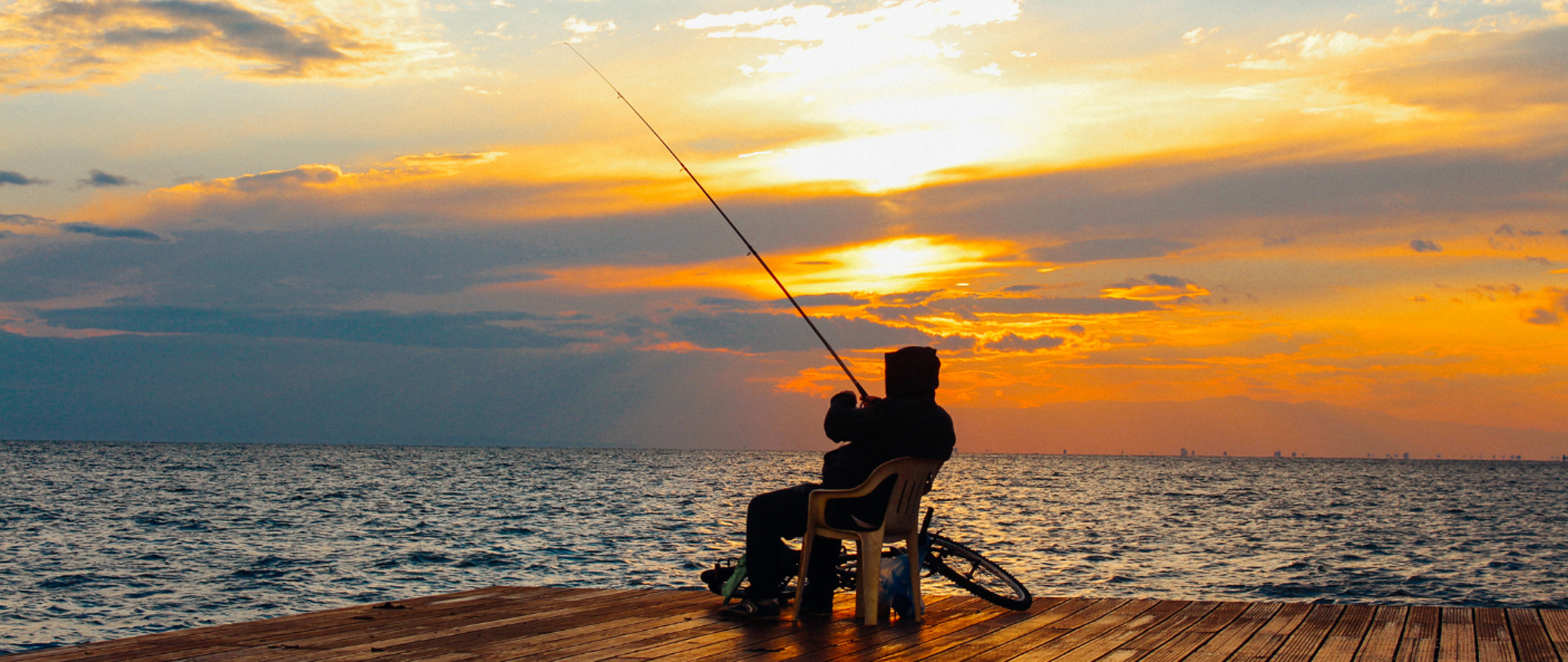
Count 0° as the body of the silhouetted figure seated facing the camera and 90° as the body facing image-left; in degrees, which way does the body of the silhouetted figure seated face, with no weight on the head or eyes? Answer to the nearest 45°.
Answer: approximately 135°

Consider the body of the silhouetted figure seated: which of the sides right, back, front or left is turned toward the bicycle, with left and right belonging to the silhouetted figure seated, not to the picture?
right
